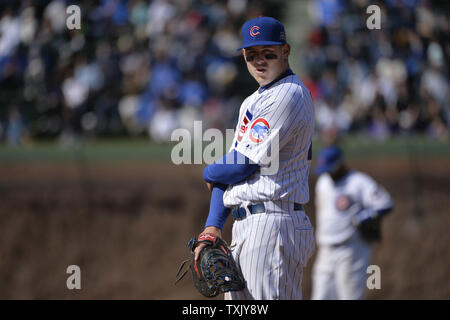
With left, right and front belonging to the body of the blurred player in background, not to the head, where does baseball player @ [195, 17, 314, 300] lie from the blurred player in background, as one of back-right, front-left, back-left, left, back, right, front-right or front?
front-left

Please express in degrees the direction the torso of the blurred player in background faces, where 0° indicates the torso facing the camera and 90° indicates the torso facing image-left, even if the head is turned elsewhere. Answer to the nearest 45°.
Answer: approximately 45°

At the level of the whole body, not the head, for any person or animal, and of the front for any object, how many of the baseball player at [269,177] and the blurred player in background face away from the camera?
0
